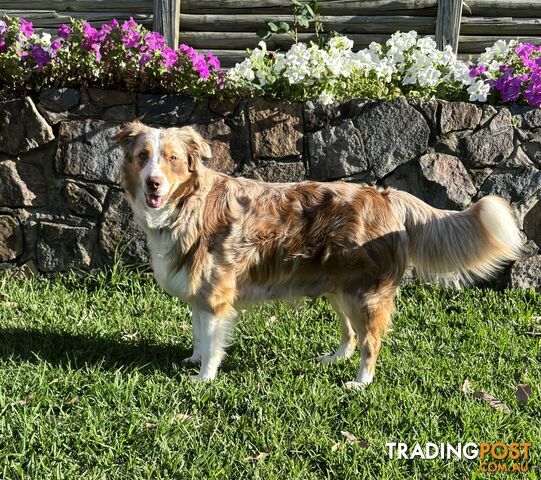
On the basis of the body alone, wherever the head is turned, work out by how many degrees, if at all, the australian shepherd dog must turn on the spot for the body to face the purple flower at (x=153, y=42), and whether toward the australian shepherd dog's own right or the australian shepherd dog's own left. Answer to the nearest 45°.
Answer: approximately 45° to the australian shepherd dog's own right

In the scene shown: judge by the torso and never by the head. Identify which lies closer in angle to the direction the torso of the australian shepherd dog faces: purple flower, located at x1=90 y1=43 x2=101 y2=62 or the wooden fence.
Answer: the purple flower

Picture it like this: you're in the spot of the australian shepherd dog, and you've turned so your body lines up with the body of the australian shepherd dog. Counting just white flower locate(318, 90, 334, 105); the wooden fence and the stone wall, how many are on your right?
3

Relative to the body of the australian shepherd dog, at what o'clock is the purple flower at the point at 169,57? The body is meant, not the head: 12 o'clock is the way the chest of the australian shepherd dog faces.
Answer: The purple flower is roughly at 2 o'clock from the australian shepherd dog.

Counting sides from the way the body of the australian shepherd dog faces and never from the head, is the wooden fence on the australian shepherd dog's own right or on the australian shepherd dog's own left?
on the australian shepherd dog's own right

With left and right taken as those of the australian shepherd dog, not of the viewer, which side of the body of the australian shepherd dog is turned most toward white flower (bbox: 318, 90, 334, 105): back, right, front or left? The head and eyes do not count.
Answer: right

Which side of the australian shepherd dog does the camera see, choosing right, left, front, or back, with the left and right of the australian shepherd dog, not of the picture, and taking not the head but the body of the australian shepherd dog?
left

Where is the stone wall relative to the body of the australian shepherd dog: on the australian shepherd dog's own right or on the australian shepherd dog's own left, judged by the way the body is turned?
on the australian shepherd dog's own right

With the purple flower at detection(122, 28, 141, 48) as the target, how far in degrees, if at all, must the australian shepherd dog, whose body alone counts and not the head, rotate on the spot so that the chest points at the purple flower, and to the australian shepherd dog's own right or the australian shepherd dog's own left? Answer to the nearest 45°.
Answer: approximately 45° to the australian shepherd dog's own right
